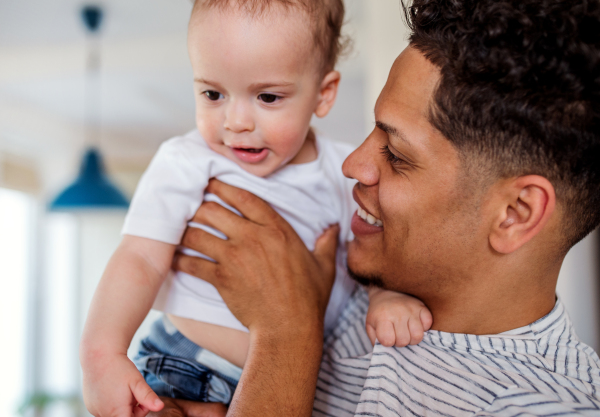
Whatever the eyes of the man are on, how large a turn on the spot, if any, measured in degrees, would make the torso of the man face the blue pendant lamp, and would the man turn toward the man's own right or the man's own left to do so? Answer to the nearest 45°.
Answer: approximately 45° to the man's own right

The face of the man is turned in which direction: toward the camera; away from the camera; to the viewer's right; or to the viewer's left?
to the viewer's left

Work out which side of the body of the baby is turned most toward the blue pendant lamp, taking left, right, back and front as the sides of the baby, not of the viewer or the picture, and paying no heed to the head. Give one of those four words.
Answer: back

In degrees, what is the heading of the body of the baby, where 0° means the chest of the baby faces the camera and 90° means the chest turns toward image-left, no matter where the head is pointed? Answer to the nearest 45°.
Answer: approximately 0°

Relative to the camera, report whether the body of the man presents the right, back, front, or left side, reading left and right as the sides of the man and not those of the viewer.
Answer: left
